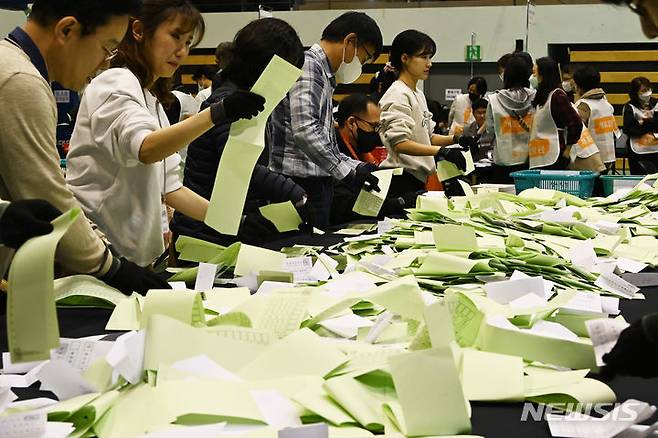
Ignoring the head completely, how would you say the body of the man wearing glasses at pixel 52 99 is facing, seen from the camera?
to the viewer's right

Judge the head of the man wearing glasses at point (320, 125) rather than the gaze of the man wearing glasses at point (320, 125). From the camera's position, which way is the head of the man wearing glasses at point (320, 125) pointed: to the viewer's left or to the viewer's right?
to the viewer's right

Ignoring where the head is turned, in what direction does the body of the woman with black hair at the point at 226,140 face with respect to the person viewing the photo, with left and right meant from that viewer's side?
facing to the right of the viewer

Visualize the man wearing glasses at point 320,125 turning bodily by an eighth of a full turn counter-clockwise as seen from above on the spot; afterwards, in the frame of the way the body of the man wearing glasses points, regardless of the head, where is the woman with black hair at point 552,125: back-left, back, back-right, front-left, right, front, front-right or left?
front

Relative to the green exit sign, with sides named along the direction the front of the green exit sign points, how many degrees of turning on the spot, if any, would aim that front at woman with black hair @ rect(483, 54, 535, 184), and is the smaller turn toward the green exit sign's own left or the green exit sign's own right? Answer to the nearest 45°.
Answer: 0° — it already faces them

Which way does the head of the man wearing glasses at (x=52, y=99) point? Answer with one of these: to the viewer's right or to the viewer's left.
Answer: to the viewer's right

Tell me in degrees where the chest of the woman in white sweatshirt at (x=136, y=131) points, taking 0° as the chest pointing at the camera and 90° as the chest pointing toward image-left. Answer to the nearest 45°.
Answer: approximately 315°

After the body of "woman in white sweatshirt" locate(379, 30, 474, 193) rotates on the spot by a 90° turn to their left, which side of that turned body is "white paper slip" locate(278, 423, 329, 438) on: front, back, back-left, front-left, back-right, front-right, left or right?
back

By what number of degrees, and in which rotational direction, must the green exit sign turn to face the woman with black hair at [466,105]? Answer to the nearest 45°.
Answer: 0° — it already faces them

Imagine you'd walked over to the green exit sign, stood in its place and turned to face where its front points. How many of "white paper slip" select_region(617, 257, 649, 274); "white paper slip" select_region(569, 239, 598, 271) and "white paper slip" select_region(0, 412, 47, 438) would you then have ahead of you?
3

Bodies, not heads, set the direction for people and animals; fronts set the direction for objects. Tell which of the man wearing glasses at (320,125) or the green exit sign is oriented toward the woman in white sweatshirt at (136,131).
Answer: the green exit sign

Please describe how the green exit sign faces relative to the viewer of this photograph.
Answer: facing the viewer
